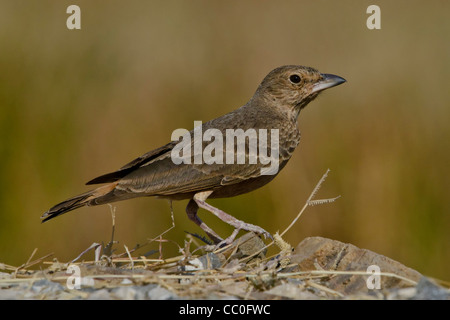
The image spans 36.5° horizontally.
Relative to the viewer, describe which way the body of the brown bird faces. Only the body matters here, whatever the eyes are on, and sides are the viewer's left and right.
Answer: facing to the right of the viewer
